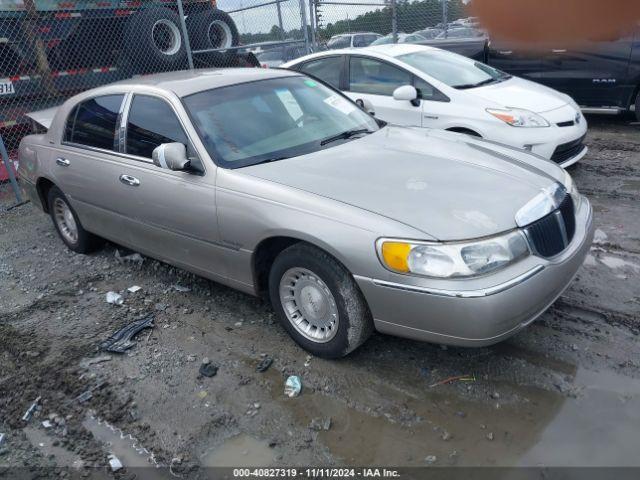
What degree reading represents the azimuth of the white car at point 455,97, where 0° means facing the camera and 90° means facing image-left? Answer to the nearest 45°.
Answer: approximately 315°

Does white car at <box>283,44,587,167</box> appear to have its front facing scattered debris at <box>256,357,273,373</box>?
no

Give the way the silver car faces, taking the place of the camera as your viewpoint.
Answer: facing the viewer and to the right of the viewer

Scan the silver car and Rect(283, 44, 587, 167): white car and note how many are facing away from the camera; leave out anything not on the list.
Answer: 0

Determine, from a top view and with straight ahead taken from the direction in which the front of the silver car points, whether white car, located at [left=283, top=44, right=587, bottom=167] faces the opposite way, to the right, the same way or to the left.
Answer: the same way

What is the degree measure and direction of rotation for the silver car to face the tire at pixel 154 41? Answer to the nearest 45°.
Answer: approximately 135° to its left

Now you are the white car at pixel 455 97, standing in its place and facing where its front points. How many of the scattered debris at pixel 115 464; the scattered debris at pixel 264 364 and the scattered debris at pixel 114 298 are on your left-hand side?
0

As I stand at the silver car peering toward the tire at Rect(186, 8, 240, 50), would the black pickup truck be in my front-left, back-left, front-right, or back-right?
front-right

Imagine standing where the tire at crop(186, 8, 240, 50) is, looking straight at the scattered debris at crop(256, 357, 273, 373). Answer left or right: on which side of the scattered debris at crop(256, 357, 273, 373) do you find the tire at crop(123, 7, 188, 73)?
right

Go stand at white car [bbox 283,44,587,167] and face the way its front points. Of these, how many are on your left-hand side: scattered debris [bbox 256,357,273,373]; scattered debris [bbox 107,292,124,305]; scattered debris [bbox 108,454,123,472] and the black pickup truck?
1

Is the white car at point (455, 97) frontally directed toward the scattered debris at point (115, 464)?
no

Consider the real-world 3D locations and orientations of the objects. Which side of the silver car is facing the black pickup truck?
left

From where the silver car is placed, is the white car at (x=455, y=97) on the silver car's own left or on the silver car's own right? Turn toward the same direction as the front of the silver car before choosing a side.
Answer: on the silver car's own left

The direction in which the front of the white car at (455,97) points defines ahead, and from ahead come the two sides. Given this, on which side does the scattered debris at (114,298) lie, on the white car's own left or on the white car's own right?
on the white car's own right

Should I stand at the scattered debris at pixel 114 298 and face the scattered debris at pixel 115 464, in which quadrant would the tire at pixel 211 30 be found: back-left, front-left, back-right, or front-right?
back-left

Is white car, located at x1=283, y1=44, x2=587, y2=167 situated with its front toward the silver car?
no

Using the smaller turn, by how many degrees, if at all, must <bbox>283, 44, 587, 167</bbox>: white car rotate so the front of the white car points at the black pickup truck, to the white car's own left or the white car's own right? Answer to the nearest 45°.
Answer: approximately 90° to the white car's own left

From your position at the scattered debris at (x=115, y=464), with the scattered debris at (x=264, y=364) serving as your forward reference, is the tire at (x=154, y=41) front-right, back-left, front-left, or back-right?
front-left

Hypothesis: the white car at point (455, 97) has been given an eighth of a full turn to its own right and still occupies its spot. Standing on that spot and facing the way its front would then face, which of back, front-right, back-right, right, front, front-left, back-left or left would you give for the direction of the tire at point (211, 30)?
back-right
